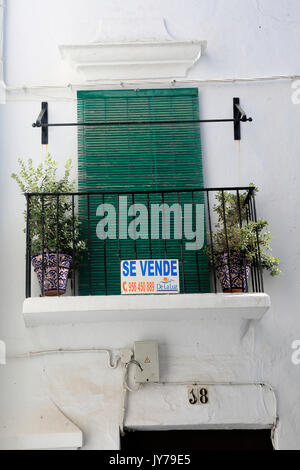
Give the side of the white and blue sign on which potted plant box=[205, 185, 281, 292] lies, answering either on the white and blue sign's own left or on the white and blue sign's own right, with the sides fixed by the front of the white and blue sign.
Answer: on the white and blue sign's own left

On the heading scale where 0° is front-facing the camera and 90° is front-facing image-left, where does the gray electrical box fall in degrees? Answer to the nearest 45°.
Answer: approximately 0°

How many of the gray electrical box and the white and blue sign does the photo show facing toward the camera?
2

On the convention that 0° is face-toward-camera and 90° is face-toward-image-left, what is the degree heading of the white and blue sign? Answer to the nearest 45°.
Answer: approximately 0°

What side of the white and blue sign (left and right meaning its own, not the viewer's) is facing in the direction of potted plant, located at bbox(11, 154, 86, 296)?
right
